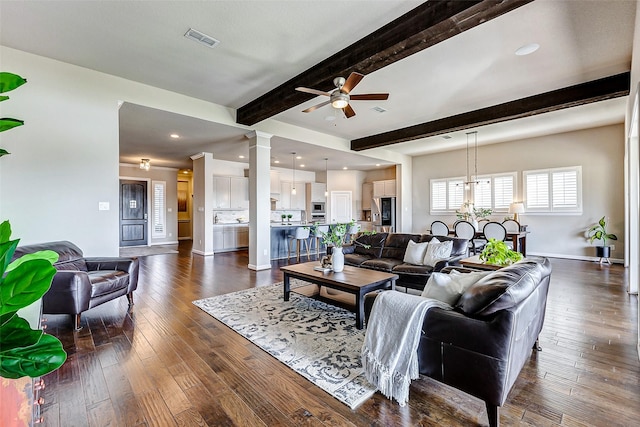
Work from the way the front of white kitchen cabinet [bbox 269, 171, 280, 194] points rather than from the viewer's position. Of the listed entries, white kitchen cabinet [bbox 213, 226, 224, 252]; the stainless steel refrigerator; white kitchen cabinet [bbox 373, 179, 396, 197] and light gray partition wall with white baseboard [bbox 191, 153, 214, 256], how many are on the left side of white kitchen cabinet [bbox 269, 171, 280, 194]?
2

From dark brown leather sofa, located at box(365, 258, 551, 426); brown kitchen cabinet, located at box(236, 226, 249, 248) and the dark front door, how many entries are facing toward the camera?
2

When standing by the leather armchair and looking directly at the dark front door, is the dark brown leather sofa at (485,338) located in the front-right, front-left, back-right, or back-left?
back-right

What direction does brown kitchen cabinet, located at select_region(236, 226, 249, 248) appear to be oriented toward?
toward the camera

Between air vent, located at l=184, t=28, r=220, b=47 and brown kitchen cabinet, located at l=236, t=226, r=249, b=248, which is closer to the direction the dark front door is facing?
the air vent

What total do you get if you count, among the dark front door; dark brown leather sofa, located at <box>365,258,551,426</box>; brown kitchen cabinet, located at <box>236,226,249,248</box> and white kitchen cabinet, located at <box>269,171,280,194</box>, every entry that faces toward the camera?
3

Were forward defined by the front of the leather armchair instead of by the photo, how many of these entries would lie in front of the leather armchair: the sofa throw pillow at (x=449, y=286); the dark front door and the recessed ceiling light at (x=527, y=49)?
2

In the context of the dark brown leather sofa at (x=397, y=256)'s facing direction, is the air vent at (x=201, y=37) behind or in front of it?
in front

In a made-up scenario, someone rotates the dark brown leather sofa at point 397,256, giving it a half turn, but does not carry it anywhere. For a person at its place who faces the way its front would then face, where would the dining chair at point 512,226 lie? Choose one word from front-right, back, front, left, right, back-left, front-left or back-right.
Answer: front

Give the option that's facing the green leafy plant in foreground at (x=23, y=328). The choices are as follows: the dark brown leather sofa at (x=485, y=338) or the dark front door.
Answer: the dark front door

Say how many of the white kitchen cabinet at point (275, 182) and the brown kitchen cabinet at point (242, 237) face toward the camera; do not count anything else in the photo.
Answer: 2

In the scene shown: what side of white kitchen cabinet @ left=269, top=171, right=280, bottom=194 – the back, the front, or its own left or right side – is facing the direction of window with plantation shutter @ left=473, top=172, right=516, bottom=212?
left

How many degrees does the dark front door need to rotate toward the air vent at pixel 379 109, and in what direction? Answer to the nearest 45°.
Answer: approximately 45° to its left
